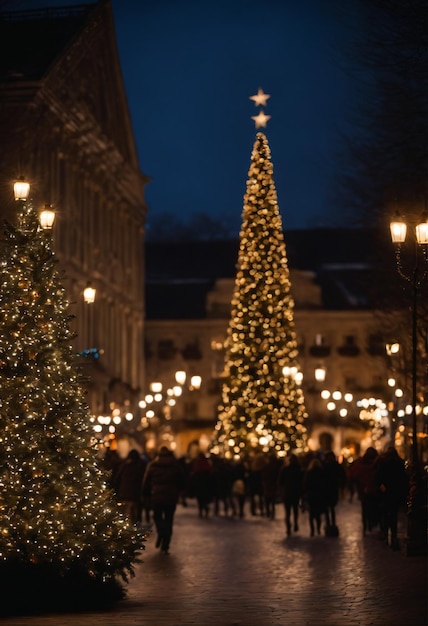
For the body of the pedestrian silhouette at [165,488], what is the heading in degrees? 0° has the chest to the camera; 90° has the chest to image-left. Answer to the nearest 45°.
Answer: approximately 180°

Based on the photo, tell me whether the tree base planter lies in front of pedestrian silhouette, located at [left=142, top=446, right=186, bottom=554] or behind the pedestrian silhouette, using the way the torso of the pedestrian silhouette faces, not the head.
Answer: behind

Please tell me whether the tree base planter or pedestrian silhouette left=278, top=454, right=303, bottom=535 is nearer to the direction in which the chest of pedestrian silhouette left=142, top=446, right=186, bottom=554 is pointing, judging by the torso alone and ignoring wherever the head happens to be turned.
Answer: the pedestrian silhouette

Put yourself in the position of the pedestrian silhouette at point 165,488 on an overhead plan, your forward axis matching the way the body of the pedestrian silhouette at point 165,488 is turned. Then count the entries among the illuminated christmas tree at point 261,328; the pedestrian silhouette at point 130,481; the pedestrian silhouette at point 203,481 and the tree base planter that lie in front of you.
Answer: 3

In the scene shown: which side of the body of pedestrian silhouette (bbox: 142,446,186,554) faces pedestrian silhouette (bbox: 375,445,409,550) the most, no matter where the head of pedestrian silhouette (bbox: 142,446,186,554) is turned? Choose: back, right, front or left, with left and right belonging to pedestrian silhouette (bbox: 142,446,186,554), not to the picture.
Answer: right

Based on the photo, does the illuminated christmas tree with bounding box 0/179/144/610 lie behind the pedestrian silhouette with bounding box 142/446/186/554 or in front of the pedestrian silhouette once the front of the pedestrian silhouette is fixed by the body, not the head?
behind

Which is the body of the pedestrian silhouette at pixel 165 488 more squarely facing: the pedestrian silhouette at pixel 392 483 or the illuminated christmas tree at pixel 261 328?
the illuminated christmas tree

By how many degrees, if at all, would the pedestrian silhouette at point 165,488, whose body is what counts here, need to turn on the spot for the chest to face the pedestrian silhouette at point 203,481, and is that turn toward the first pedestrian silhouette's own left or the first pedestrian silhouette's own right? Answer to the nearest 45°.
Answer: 0° — they already face them
